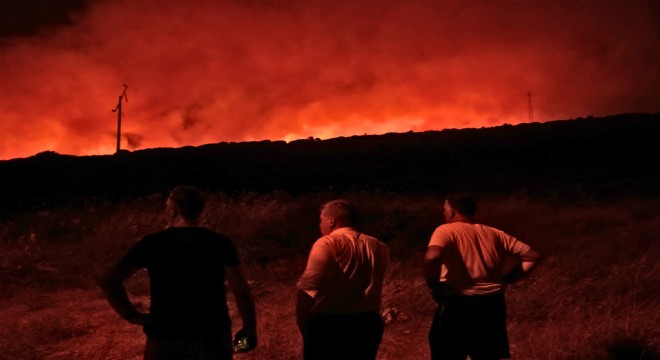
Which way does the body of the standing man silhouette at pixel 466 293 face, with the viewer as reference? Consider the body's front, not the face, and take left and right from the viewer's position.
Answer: facing away from the viewer and to the left of the viewer

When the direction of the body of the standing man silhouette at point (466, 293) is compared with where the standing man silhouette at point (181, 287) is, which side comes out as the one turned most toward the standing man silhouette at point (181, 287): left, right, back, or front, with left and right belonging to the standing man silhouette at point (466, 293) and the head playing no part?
left

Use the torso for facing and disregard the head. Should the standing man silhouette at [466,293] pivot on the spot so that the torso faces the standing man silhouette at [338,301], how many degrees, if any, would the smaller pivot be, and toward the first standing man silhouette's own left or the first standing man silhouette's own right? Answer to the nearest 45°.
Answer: approximately 90° to the first standing man silhouette's own left

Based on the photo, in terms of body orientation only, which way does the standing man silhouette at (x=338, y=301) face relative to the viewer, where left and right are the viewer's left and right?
facing away from the viewer and to the left of the viewer

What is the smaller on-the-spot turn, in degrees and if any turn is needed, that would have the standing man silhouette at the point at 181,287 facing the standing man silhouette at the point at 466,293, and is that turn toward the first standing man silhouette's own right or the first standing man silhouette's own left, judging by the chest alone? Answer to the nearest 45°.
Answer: approximately 90° to the first standing man silhouette's own right

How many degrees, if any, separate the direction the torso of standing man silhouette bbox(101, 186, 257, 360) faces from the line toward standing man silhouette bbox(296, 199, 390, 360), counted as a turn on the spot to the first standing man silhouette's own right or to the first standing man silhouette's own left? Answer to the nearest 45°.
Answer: approximately 90° to the first standing man silhouette's own right

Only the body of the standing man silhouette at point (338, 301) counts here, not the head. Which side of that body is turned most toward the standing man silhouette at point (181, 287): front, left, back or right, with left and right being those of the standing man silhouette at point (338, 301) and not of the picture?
left

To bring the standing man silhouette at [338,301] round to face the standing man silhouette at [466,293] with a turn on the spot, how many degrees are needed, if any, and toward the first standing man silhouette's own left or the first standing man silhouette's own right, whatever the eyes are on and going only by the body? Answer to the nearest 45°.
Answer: approximately 90° to the first standing man silhouette's own right

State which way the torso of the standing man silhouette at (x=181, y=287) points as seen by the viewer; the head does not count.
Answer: away from the camera
